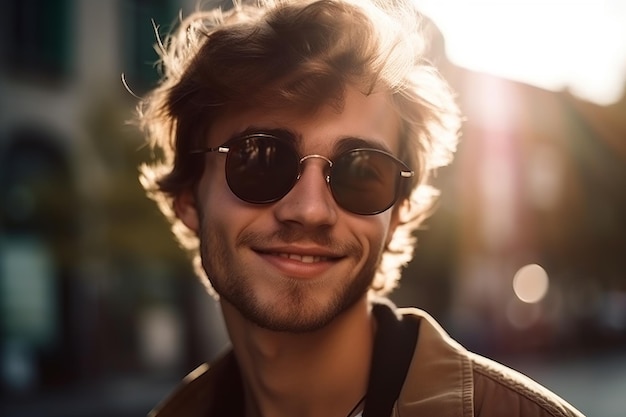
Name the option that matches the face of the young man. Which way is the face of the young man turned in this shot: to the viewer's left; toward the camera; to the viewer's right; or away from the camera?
toward the camera

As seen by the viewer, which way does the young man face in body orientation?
toward the camera
